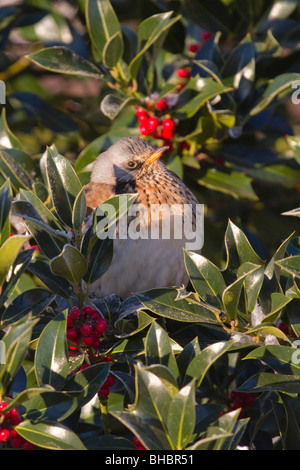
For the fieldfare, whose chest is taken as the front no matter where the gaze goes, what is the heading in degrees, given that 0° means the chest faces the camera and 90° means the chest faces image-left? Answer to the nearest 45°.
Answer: approximately 315°

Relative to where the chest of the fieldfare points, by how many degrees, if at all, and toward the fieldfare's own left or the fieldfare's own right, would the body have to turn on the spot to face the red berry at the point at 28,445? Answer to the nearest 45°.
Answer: approximately 45° to the fieldfare's own right

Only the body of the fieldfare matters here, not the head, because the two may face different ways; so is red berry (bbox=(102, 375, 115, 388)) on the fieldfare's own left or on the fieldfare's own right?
on the fieldfare's own right

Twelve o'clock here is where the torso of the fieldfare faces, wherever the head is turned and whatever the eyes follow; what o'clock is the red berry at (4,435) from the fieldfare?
The red berry is roughly at 2 o'clock from the fieldfare.

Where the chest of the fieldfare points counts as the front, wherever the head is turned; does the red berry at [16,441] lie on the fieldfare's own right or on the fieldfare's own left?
on the fieldfare's own right
